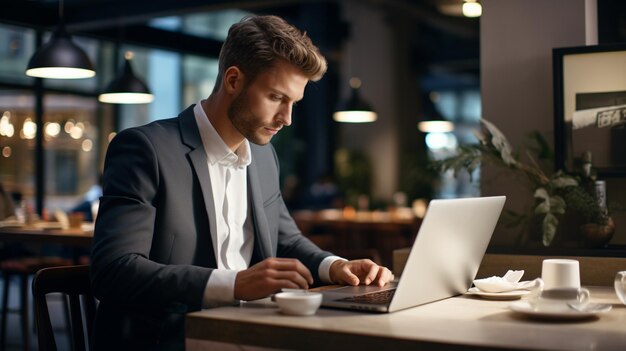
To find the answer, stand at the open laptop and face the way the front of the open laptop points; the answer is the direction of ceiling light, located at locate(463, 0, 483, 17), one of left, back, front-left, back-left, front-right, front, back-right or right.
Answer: front-right

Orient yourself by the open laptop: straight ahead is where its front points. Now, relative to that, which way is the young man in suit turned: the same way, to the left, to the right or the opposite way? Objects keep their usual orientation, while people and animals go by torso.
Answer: the opposite way

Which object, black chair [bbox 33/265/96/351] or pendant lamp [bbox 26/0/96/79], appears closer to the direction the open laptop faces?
the pendant lamp

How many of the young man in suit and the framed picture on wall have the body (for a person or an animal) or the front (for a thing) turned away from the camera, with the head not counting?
0

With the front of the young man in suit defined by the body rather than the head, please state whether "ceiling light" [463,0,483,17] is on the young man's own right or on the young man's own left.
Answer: on the young man's own left

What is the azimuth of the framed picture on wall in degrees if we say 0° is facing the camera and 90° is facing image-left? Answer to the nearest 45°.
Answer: approximately 45°

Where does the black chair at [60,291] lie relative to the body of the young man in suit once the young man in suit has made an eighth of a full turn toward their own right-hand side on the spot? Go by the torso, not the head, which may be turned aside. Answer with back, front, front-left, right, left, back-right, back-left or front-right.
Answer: right

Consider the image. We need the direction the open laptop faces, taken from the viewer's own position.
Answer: facing away from the viewer and to the left of the viewer

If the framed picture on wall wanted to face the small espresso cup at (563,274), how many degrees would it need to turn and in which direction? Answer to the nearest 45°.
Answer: approximately 45° to its left

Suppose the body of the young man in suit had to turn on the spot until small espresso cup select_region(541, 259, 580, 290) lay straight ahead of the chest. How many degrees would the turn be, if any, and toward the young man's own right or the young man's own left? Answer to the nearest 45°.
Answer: approximately 45° to the young man's own left

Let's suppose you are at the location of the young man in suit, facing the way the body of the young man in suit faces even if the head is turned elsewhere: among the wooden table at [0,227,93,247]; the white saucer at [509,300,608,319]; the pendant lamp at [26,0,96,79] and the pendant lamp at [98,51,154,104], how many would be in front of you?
1

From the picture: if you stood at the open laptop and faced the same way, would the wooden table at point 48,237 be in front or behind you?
in front

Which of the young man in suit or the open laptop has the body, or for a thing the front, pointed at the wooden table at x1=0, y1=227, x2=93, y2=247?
the open laptop

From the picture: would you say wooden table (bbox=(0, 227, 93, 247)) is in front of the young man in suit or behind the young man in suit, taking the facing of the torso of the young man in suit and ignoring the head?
behind

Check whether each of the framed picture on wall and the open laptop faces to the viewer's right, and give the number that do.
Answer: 0
